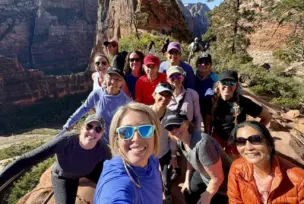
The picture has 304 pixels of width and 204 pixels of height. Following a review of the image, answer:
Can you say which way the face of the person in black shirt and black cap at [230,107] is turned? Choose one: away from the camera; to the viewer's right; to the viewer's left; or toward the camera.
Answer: toward the camera

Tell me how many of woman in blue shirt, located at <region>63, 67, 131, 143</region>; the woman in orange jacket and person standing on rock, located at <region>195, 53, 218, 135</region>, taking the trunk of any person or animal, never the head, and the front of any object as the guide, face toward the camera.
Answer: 3

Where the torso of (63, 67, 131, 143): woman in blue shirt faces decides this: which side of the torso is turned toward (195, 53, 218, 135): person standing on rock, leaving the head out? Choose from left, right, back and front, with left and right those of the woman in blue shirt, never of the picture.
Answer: left

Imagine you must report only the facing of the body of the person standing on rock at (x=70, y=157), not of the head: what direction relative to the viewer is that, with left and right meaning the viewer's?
facing the viewer

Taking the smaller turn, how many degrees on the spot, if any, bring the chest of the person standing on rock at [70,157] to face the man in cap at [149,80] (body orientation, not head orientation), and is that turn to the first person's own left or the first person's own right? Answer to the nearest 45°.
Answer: approximately 135° to the first person's own left

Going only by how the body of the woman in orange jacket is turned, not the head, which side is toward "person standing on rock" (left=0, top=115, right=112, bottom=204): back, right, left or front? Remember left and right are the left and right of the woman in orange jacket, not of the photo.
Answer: right

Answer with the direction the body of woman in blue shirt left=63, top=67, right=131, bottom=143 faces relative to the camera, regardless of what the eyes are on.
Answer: toward the camera

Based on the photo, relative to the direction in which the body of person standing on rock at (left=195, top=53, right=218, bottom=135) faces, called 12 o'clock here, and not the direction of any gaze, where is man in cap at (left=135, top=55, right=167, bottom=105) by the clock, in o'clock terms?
The man in cap is roughly at 2 o'clock from the person standing on rock.

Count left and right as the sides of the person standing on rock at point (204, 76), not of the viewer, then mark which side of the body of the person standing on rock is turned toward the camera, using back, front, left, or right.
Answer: front

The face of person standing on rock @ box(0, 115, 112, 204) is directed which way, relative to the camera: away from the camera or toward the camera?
toward the camera

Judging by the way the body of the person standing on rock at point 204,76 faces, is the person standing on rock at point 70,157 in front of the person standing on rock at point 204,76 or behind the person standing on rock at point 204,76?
in front

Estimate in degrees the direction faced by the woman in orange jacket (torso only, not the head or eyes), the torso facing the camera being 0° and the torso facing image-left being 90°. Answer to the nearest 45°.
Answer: approximately 0°

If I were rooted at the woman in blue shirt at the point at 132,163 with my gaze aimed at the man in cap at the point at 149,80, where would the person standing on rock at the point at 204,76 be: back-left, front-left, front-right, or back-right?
front-right

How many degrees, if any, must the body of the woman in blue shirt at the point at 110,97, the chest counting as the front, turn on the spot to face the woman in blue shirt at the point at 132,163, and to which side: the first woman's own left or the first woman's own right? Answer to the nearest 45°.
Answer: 0° — they already face them
